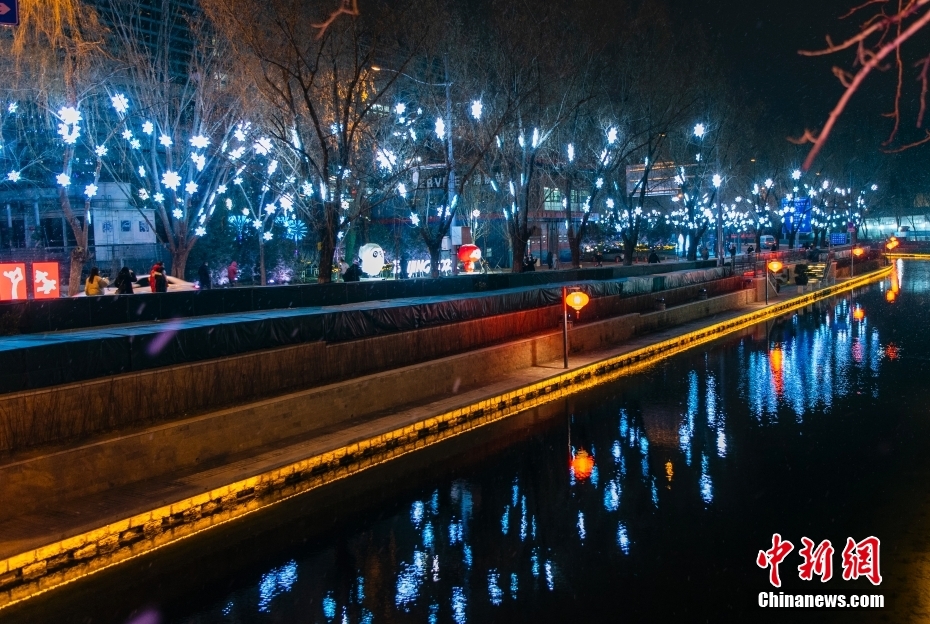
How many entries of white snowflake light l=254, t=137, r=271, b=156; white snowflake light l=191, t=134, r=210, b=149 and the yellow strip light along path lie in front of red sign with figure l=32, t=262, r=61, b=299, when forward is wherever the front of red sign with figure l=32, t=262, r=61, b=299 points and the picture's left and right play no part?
1

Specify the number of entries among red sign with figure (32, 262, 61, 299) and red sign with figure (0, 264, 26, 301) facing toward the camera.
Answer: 2

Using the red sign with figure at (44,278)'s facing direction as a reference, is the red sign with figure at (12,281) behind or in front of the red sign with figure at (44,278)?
in front

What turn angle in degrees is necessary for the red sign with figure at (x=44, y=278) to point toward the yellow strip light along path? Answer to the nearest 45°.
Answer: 0° — it already faces it

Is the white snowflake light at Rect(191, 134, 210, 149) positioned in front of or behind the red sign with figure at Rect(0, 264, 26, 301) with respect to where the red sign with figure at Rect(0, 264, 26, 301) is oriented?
behind

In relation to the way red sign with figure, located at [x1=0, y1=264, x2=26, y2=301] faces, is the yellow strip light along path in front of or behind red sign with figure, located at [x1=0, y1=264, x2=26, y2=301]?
in front

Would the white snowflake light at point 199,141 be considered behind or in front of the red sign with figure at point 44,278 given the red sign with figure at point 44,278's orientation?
behind

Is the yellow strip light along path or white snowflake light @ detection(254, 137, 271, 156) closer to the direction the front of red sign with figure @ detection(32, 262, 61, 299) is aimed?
the yellow strip light along path

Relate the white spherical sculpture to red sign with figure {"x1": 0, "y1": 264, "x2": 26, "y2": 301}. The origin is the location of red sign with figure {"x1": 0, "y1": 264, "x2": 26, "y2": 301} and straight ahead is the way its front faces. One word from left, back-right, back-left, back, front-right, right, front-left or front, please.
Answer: back-left
